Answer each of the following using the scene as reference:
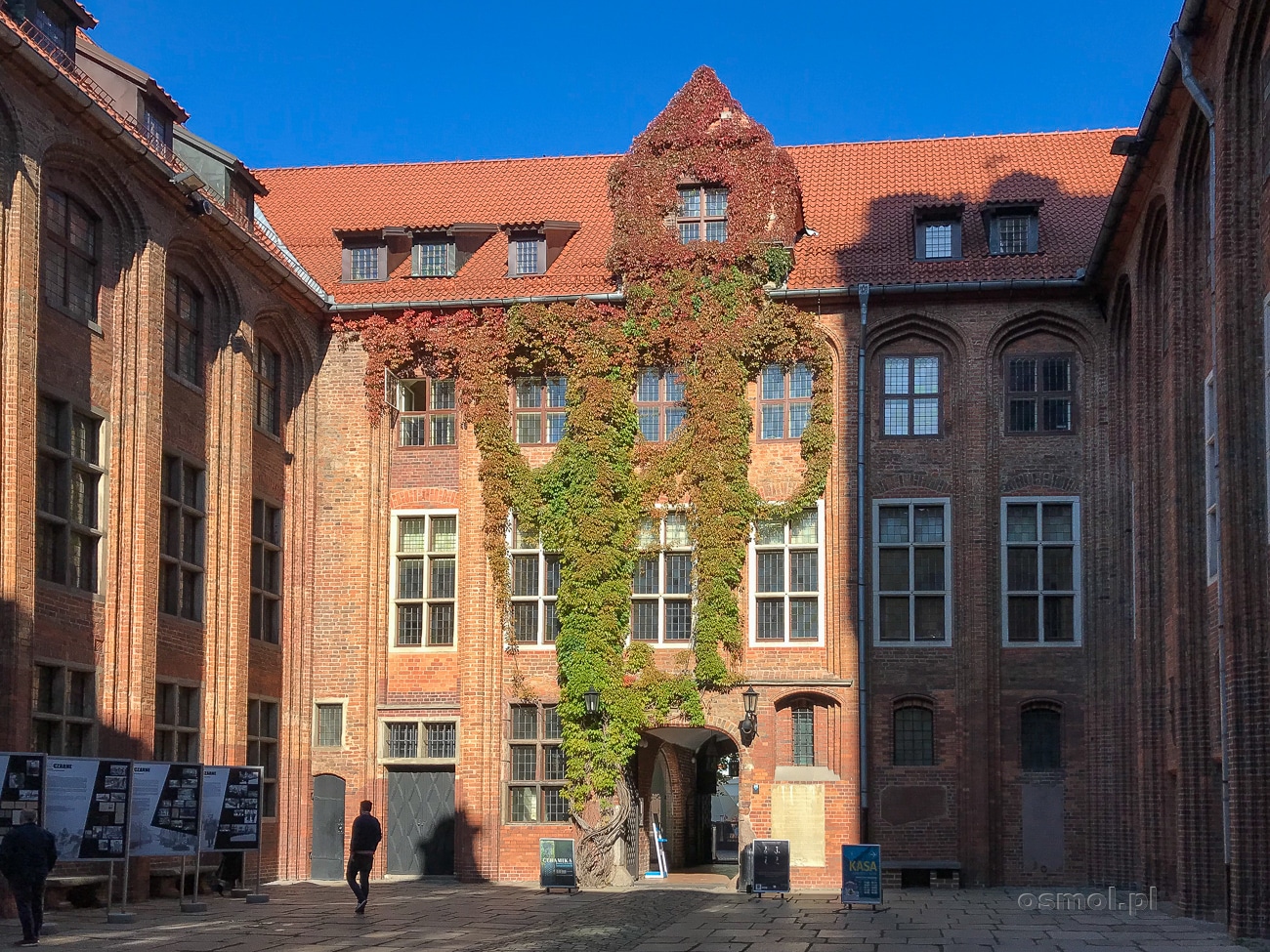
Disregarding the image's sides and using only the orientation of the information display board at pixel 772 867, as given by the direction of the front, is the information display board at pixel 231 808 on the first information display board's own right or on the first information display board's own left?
on the first information display board's own right

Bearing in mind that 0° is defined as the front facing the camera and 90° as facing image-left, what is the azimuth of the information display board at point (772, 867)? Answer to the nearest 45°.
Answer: approximately 0°

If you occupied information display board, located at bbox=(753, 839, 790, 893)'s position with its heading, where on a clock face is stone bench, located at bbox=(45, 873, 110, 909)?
The stone bench is roughly at 2 o'clock from the information display board.

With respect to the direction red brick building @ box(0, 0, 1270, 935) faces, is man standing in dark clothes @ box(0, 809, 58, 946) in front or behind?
in front
